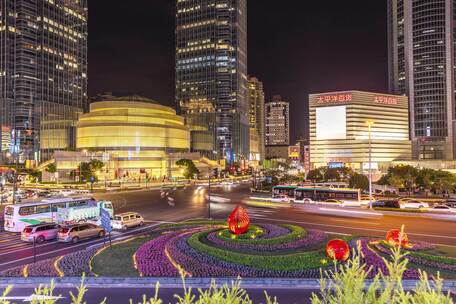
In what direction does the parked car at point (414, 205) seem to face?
to the viewer's left

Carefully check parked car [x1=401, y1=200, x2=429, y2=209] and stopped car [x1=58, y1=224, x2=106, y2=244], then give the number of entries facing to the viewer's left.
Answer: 1

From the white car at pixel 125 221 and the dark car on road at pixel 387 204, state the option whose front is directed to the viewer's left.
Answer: the dark car on road

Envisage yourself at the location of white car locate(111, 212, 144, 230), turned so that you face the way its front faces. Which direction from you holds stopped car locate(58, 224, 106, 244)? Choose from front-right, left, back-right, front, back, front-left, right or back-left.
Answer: back

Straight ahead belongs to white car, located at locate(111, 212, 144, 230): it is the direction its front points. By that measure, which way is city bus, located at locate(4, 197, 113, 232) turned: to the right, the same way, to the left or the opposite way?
the same way

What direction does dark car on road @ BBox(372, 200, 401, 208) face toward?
to the viewer's left

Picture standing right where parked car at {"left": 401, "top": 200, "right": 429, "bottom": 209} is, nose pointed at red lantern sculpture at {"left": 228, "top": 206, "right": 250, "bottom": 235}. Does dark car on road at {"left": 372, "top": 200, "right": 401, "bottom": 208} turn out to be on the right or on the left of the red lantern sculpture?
right

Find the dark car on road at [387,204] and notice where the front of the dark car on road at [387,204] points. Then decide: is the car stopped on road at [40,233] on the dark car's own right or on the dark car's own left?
on the dark car's own left

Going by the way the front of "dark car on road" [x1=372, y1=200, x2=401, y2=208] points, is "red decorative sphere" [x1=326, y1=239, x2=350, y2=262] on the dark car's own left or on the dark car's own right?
on the dark car's own left

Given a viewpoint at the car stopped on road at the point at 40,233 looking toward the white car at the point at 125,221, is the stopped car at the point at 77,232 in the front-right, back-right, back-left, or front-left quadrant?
front-right

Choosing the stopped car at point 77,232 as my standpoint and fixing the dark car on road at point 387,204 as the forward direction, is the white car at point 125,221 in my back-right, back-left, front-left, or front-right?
front-left

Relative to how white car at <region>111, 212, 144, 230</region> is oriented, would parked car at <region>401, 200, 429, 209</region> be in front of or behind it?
in front
